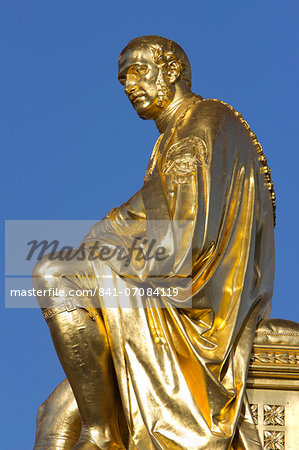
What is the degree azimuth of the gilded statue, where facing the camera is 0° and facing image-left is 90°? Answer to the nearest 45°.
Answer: approximately 90°
